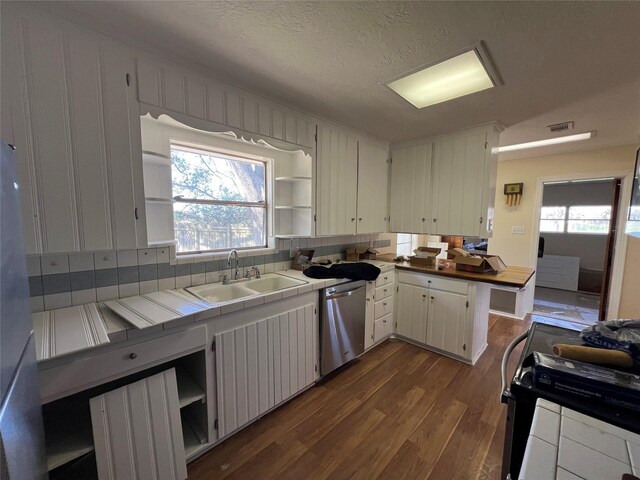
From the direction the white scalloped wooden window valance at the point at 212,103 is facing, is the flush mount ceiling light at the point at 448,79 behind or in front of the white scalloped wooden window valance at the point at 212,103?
in front

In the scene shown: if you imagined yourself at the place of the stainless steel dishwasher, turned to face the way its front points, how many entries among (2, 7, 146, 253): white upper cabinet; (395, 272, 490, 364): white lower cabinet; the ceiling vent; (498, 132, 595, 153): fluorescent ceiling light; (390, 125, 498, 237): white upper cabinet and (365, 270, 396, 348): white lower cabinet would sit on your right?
1

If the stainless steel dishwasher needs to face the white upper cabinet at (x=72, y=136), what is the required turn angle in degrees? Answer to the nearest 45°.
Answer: approximately 90° to its right

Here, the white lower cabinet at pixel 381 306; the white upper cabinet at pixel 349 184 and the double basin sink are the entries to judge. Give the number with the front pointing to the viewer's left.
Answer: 0

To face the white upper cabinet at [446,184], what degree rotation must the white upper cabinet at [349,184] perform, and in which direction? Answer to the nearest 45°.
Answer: approximately 45° to its left

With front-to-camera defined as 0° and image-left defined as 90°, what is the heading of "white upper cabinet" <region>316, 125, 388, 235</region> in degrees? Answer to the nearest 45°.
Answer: approximately 315°

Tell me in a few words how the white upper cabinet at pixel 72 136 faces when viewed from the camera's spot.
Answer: facing the viewer and to the right of the viewer

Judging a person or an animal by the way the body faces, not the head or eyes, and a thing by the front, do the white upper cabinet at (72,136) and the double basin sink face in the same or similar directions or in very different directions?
same or similar directions

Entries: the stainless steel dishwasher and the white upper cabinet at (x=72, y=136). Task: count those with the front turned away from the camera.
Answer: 0

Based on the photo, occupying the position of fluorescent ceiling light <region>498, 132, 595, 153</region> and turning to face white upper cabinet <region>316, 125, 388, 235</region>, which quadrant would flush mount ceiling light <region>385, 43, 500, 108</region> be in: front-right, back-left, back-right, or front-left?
front-left

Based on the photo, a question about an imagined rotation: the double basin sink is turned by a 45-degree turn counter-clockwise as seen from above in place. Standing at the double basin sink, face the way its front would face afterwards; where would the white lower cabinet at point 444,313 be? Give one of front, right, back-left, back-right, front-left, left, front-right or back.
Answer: front

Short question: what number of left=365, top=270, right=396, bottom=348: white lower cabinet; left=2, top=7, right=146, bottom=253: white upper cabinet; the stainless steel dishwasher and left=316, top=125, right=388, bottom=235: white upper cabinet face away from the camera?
0

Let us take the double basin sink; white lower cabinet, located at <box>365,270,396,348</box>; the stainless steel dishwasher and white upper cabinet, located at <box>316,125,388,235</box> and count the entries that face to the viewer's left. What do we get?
0
